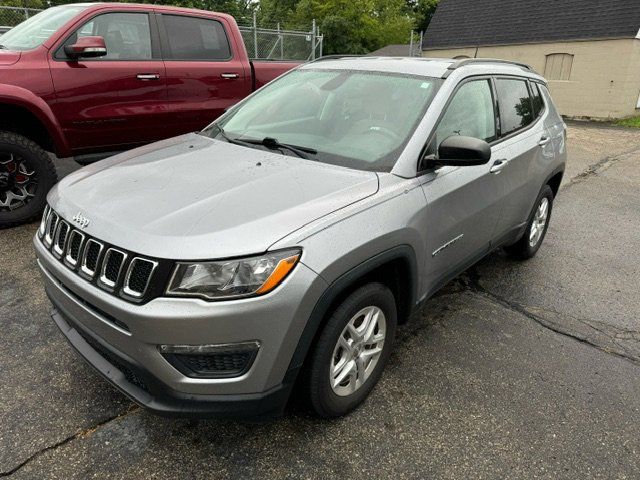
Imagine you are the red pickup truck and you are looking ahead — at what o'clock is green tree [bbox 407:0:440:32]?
The green tree is roughly at 4 o'clock from the red pickup truck.

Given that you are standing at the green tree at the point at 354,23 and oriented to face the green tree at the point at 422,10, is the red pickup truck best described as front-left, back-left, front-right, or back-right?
back-right

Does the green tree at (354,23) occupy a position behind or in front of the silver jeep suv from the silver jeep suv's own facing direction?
behind

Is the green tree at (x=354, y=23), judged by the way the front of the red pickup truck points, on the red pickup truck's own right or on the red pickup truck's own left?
on the red pickup truck's own right

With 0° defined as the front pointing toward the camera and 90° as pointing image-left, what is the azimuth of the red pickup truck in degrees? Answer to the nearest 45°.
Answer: approximately 90°

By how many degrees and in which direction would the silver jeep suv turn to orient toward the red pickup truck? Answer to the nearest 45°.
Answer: approximately 90° to its right

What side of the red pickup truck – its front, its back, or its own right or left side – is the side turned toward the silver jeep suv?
left

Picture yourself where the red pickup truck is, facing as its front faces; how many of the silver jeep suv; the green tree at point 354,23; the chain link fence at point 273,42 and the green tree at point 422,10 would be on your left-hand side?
1

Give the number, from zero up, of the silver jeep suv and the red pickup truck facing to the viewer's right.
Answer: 0

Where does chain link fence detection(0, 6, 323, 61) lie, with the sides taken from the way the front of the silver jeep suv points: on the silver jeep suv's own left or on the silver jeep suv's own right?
on the silver jeep suv's own right

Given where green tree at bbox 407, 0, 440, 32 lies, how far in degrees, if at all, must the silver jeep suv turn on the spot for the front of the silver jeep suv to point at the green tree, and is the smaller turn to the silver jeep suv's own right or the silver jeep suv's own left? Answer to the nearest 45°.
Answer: approximately 135° to the silver jeep suv's own right
